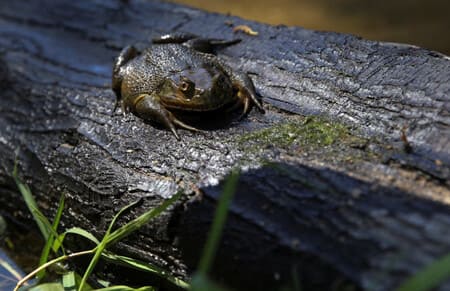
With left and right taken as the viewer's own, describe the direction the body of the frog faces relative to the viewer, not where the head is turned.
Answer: facing the viewer and to the right of the viewer

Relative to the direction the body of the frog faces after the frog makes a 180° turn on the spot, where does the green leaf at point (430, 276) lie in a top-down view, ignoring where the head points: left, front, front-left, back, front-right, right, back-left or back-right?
back
